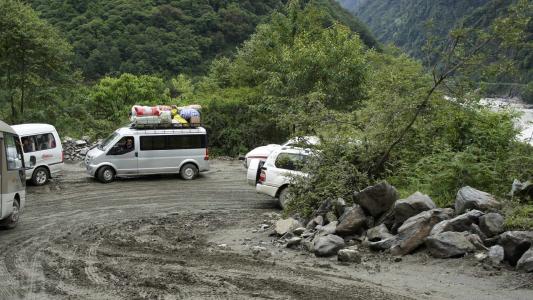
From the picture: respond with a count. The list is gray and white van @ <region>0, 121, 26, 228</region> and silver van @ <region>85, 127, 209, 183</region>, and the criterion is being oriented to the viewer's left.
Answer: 1

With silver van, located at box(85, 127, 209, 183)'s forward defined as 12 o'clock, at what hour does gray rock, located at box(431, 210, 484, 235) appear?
The gray rock is roughly at 8 o'clock from the silver van.

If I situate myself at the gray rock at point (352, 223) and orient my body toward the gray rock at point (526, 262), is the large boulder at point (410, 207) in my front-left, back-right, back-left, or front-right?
front-left

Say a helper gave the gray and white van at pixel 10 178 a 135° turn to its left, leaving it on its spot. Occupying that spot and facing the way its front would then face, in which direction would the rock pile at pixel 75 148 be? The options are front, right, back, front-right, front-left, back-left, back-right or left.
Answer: right

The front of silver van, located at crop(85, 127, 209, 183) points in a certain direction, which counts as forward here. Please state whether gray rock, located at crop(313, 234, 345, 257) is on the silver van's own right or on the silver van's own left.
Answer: on the silver van's own left

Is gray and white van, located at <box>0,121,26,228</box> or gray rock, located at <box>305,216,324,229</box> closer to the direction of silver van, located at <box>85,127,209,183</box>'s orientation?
the gray and white van

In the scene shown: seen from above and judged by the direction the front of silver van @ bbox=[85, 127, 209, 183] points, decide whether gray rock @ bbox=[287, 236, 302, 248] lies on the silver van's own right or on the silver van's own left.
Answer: on the silver van's own left

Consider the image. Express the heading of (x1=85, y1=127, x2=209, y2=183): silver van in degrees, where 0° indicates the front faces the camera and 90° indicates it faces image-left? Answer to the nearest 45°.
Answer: approximately 90°

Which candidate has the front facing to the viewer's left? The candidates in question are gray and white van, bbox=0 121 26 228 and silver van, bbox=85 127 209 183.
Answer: silver van, bbox=85 127 209 183

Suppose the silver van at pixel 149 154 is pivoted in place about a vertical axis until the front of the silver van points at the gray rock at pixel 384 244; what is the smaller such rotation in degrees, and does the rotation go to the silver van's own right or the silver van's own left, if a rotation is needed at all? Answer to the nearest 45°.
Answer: approximately 90° to the silver van's own left

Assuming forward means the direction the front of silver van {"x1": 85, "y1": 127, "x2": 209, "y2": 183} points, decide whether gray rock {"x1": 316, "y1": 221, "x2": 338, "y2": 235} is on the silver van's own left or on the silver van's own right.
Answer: on the silver van's own left
